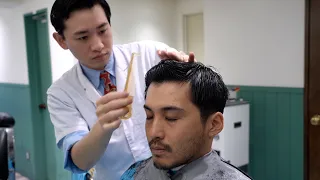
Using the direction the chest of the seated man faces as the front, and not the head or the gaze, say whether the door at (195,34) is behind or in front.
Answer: behind

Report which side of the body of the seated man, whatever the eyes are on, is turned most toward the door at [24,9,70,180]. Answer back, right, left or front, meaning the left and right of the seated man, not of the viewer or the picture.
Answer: right

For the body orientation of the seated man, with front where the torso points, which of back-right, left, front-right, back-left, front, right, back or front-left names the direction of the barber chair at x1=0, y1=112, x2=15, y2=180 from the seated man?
right

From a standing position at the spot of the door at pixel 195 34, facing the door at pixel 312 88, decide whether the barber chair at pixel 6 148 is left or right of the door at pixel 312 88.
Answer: right

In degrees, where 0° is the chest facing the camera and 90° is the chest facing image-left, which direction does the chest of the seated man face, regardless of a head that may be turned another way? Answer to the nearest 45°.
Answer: approximately 45°

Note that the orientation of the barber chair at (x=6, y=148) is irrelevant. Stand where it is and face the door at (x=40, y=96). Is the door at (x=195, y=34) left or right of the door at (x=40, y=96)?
right

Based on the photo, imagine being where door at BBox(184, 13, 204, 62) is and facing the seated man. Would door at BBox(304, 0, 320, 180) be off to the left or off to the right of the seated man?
left

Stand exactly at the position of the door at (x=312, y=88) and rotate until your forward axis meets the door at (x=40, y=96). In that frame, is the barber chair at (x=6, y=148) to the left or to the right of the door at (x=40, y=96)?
left
